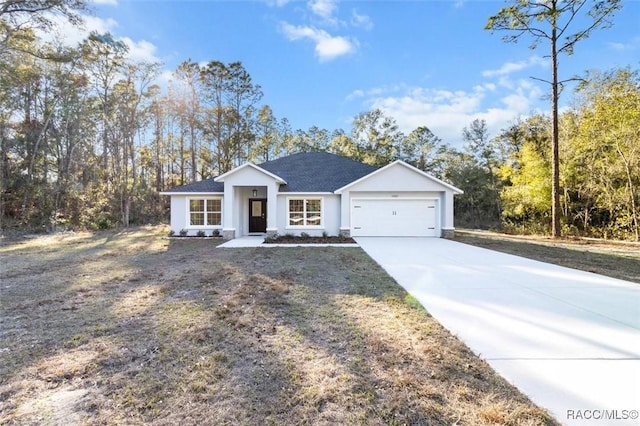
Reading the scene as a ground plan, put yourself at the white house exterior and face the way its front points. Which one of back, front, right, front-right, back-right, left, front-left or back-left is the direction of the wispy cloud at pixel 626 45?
left

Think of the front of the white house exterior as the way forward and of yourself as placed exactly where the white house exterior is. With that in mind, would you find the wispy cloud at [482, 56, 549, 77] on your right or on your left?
on your left

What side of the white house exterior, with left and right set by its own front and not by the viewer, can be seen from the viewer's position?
front
